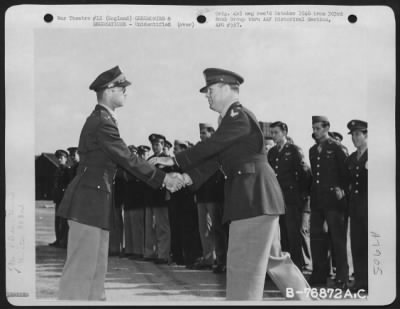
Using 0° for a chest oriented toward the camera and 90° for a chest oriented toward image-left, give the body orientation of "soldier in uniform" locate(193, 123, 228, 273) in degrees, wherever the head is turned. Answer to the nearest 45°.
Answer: approximately 45°
